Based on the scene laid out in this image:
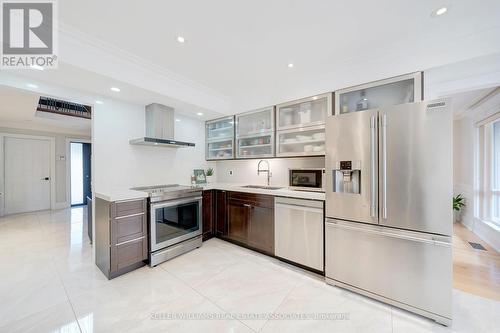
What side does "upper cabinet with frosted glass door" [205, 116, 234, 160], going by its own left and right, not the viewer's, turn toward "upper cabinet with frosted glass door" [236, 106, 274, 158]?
left

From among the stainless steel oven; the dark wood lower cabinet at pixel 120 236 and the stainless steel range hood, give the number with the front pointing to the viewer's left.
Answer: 0

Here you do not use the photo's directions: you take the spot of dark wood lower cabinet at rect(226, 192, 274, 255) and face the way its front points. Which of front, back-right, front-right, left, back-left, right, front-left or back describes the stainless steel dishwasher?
left

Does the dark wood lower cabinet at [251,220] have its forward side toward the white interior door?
no

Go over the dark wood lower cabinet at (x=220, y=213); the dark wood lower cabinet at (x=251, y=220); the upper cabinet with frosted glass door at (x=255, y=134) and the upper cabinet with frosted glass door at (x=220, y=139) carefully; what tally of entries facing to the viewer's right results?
0

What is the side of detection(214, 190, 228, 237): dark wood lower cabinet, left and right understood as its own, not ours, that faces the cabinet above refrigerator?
left

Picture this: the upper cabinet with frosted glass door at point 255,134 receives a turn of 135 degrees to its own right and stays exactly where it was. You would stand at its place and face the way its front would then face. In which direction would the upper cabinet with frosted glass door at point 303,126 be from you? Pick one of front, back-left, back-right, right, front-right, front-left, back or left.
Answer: back-right

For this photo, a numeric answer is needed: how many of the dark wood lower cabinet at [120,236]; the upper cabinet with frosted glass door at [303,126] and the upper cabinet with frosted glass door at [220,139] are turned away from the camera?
0

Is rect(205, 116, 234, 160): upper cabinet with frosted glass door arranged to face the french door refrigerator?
no

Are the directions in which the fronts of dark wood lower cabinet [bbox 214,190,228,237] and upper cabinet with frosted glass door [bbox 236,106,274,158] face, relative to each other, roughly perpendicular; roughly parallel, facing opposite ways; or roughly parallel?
roughly parallel

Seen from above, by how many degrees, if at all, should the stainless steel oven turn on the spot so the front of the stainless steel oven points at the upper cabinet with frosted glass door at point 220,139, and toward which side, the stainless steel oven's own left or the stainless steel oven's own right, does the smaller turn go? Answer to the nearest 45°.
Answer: approximately 90° to the stainless steel oven's own left

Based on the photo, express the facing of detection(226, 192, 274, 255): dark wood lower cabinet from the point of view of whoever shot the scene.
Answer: facing the viewer and to the left of the viewer

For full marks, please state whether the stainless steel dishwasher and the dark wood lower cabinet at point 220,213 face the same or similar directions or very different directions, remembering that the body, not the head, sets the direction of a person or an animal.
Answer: same or similar directions

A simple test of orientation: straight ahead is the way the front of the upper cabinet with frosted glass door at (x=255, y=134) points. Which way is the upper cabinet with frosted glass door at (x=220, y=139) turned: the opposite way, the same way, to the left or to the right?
the same way

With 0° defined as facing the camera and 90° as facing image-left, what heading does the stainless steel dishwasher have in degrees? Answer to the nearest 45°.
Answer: approximately 45°
